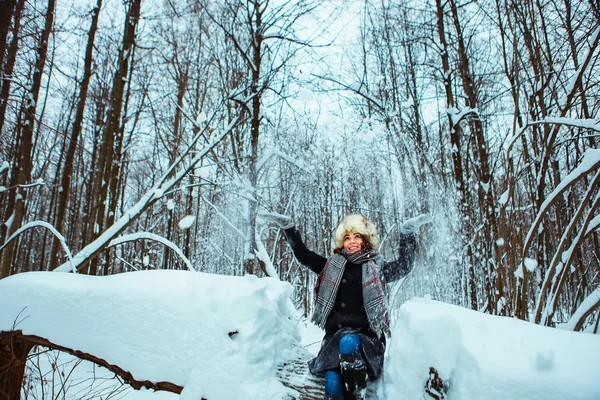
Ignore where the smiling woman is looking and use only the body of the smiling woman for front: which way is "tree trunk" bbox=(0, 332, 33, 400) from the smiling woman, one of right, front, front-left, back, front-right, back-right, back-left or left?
right

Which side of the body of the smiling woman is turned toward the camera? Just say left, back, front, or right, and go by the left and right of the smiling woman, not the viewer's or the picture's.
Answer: front

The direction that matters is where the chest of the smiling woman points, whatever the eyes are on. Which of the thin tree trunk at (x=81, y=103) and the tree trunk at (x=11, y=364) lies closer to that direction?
the tree trunk

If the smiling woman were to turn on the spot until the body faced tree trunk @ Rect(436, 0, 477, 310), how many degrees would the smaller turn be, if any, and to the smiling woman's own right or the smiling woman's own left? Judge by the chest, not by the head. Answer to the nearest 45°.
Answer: approximately 135° to the smiling woman's own left

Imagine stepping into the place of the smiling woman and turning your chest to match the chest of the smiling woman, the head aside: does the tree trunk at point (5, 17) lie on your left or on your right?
on your right

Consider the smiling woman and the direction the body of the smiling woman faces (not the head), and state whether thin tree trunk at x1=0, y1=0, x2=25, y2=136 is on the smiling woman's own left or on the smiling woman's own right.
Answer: on the smiling woman's own right

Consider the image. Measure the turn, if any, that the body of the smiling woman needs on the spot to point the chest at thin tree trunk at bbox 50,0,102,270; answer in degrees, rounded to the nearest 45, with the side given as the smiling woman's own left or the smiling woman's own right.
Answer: approximately 135° to the smiling woman's own right

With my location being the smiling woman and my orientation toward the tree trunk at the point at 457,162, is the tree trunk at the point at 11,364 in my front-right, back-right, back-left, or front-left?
back-left
